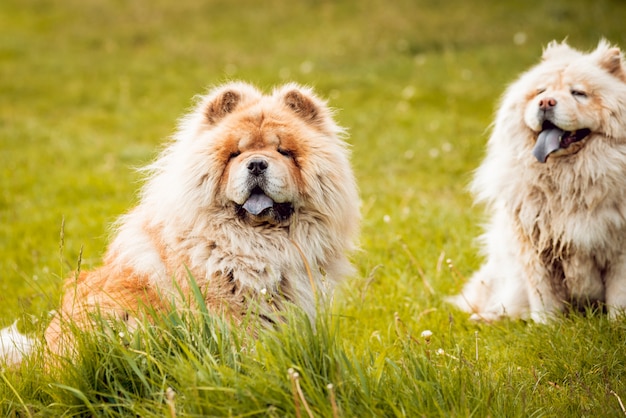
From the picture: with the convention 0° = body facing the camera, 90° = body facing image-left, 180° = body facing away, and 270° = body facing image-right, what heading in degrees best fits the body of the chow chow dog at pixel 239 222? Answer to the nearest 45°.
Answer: approximately 315°

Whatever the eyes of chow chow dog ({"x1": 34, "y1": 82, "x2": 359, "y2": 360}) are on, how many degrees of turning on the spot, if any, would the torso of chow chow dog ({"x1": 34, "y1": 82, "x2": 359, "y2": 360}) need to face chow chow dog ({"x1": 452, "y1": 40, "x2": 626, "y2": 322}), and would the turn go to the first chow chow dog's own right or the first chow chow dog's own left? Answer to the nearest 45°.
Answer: approximately 45° to the first chow chow dog's own left
